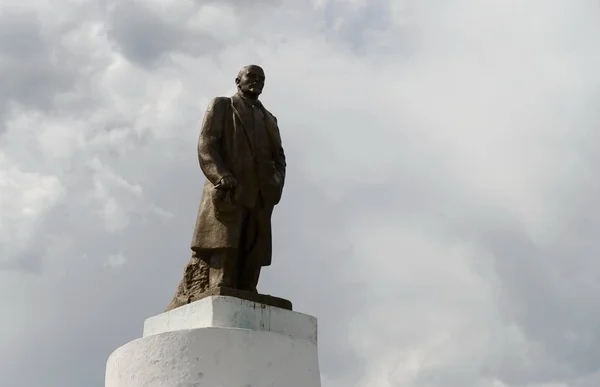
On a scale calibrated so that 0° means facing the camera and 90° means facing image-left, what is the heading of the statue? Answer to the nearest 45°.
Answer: approximately 315°
